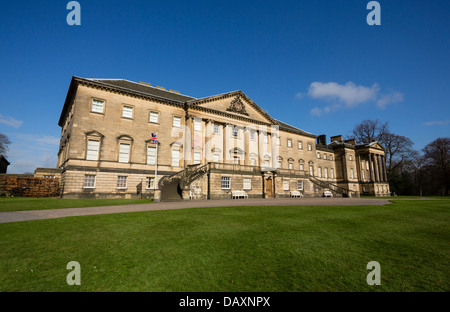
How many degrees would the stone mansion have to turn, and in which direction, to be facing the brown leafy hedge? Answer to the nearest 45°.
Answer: approximately 135° to its right

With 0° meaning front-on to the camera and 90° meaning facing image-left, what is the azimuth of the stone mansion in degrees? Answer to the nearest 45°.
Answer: approximately 315°
